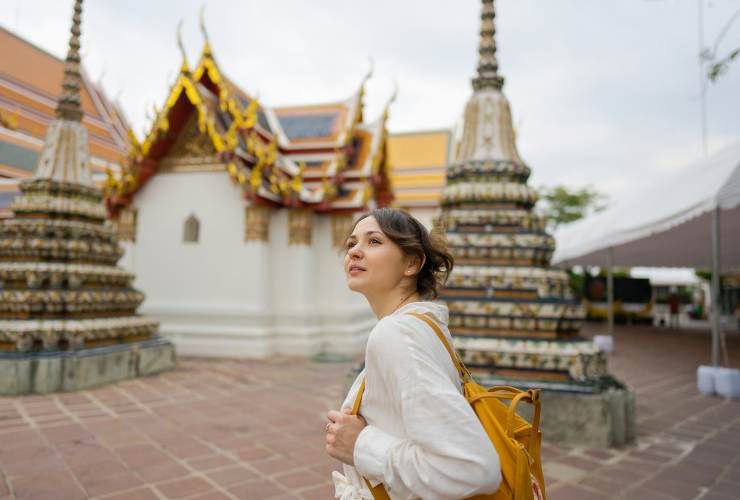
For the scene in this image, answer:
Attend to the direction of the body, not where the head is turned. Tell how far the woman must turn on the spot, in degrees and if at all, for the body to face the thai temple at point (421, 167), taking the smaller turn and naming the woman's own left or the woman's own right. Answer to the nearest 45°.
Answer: approximately 90° to the woman's own right

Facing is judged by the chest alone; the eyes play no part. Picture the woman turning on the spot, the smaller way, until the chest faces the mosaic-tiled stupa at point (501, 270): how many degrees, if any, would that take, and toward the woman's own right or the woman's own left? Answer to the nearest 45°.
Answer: approximately 90° to the woman's own right

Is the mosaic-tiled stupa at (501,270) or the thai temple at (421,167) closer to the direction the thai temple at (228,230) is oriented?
the mosaic-tiled stupa

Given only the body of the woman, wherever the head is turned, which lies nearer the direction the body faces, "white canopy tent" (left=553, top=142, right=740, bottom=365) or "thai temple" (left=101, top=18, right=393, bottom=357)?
the thai temple

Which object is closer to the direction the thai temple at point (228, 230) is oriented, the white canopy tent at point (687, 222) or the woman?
the woman

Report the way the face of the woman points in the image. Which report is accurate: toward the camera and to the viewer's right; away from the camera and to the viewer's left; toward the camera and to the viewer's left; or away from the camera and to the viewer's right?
toward the camera and to the viewer's left

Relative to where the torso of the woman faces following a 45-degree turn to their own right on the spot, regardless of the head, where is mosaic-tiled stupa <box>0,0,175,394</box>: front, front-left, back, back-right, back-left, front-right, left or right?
front

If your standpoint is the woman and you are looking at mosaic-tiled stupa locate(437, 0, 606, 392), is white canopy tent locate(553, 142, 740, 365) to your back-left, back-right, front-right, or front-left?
front-right

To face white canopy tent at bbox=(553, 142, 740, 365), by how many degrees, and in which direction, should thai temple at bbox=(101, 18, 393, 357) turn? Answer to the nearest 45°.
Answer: approximately 90° to its left

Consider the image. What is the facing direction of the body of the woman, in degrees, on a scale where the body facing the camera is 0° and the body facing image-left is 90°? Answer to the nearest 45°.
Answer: approximately 90°

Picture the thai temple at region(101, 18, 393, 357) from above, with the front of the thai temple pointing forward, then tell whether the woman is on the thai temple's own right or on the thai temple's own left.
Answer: on the thai temple's own left

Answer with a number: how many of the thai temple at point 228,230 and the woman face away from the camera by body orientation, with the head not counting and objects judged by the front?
0
